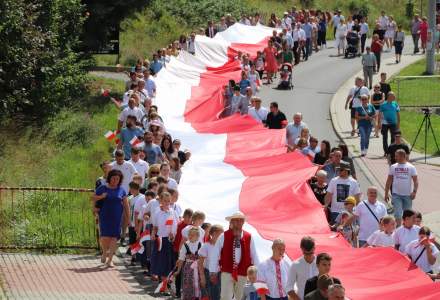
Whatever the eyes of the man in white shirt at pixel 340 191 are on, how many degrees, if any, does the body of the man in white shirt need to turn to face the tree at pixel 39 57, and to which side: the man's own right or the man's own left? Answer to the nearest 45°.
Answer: approximately 135° to the man's own right

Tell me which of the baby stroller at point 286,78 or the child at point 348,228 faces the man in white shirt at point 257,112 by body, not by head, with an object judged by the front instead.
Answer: the baby stroller

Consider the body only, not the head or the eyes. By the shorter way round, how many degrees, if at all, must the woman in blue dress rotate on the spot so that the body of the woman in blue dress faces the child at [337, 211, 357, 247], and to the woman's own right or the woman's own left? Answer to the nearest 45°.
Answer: approximately 90° to the woman's own left

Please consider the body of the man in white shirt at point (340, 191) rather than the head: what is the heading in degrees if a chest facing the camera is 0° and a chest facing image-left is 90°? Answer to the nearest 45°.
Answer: approximately 0°
